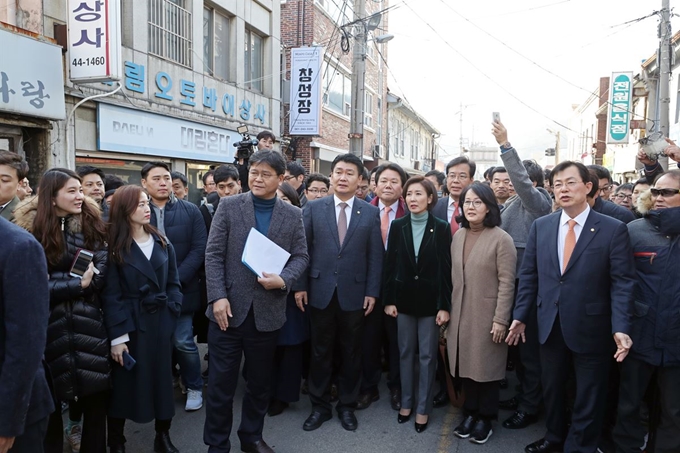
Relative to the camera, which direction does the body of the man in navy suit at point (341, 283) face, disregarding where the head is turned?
toward the camera

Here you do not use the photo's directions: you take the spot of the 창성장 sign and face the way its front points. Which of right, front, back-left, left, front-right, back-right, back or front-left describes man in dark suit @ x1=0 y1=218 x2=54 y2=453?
front

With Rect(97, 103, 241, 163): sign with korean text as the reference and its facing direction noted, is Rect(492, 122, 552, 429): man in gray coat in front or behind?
in front

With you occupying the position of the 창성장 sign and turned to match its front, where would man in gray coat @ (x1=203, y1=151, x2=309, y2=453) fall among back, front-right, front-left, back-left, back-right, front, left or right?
front

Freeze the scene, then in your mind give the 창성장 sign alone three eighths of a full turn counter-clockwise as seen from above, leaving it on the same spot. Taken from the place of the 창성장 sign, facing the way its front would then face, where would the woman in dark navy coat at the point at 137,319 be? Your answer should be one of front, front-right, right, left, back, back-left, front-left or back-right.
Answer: back-right

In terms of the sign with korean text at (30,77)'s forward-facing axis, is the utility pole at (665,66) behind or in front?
in front

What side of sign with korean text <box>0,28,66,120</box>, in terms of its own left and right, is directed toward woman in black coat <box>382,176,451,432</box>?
front

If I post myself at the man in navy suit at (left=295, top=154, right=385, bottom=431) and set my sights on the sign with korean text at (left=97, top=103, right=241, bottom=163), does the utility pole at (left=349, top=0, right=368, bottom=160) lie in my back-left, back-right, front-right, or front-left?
front-right

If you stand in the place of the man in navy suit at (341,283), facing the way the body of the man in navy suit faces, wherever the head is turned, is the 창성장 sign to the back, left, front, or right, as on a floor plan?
back

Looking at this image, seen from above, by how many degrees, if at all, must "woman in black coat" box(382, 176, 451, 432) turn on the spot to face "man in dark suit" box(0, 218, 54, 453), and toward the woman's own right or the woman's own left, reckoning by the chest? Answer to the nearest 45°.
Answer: approximately 45° to the woman's own right

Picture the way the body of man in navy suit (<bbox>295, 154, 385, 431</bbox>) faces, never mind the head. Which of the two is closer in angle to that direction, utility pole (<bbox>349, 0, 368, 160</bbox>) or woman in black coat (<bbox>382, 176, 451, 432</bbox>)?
the woman in black coat

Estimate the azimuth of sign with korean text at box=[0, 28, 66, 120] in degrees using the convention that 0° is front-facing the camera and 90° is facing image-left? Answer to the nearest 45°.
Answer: approximately 315°

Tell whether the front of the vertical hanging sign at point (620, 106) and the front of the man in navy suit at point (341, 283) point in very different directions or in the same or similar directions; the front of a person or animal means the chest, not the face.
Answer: same or similar directions

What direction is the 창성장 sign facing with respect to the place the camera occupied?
facing the viewer

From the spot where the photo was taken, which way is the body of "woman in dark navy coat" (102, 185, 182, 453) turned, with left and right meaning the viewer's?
facing the viewer and to the right of the viewer

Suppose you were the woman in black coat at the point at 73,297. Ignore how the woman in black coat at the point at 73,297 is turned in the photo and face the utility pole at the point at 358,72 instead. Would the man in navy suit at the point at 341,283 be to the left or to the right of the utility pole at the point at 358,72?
right
